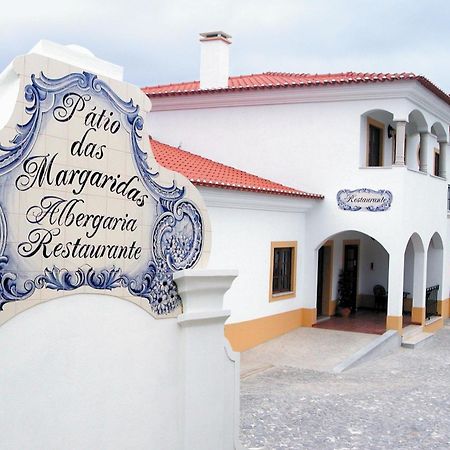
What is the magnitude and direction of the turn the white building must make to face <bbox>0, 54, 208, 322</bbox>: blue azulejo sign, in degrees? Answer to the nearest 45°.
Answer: approximately 45° to its right

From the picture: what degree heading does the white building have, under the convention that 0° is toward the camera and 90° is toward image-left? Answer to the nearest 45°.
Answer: approximately 315°

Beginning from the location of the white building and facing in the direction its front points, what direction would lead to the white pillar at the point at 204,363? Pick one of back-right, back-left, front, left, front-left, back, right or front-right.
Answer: front-right
